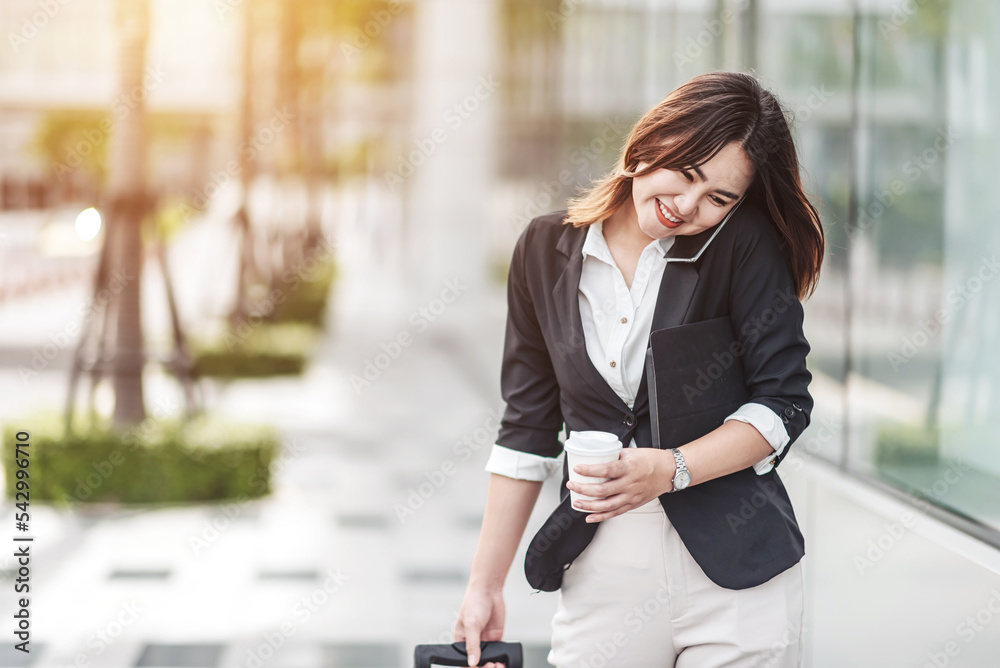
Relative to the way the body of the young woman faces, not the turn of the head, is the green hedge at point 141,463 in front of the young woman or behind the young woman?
behind

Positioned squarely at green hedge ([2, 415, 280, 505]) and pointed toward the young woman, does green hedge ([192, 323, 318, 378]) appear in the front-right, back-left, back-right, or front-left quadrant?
back-left

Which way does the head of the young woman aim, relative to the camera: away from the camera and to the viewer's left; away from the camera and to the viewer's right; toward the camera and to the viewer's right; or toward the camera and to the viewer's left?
toward the camera and to the viewer's left

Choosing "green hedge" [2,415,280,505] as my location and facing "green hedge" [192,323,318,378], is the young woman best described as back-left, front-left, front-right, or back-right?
back-right

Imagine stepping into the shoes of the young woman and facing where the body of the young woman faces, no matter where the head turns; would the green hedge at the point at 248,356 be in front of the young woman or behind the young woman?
behind

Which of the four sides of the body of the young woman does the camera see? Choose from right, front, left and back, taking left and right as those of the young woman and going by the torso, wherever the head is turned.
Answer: front
